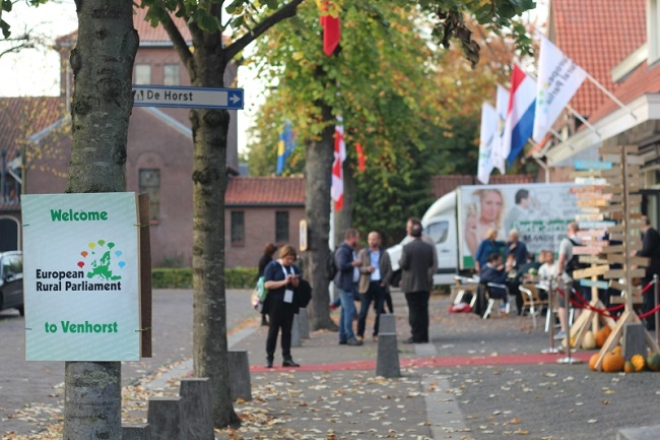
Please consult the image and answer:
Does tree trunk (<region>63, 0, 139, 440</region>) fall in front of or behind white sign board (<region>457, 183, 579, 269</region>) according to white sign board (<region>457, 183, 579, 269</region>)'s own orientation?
in front

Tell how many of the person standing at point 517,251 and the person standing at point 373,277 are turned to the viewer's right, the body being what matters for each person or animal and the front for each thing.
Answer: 0

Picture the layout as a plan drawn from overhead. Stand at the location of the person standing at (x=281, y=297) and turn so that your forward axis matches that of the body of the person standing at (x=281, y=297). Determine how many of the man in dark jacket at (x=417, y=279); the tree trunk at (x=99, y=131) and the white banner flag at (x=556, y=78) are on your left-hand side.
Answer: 2

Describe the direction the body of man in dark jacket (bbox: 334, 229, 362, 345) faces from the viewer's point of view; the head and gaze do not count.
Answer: to the viewer's right

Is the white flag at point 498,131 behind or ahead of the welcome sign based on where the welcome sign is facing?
behind

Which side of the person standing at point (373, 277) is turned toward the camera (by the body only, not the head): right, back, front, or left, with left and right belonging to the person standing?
front

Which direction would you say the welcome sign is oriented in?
toward the camera

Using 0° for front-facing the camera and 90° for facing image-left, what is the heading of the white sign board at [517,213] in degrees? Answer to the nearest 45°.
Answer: approximately 0°

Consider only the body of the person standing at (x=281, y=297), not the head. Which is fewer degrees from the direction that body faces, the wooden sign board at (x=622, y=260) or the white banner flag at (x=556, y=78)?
the wooden sign board

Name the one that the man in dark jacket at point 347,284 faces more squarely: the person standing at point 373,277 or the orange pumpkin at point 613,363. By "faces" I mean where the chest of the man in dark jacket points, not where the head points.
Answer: the person standing

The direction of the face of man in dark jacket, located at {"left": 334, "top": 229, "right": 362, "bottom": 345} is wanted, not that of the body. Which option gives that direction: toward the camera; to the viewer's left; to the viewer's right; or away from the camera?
to the viewer's right
